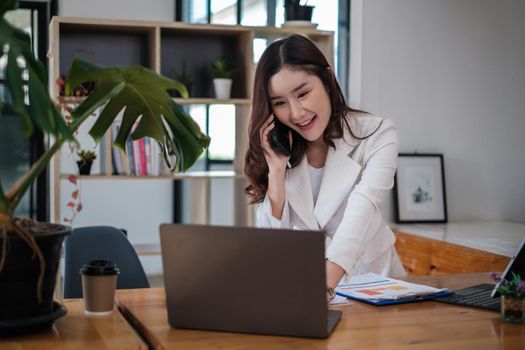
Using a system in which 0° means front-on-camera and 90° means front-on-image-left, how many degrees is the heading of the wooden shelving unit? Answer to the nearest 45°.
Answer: approximately 0°

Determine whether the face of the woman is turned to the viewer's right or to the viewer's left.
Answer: to the viewer's left

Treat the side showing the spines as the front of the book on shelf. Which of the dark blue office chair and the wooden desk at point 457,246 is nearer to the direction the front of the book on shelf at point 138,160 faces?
the dark blue office chair

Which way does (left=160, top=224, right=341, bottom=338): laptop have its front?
away from the camera

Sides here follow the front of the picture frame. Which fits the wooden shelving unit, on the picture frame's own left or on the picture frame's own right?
on the picture frame's own right

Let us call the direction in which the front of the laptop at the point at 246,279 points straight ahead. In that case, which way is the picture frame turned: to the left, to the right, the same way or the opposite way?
the opposite way
